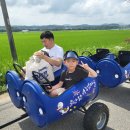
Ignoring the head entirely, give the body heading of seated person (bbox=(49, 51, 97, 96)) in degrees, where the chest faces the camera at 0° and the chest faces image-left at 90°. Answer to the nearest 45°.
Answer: approximately 45°

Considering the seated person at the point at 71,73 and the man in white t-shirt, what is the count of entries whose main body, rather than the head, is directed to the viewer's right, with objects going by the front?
0

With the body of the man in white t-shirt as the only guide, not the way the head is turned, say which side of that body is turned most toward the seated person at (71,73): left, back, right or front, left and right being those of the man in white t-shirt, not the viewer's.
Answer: left

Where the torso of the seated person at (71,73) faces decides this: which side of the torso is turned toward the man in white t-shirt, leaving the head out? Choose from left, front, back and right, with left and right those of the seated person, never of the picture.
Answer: right
